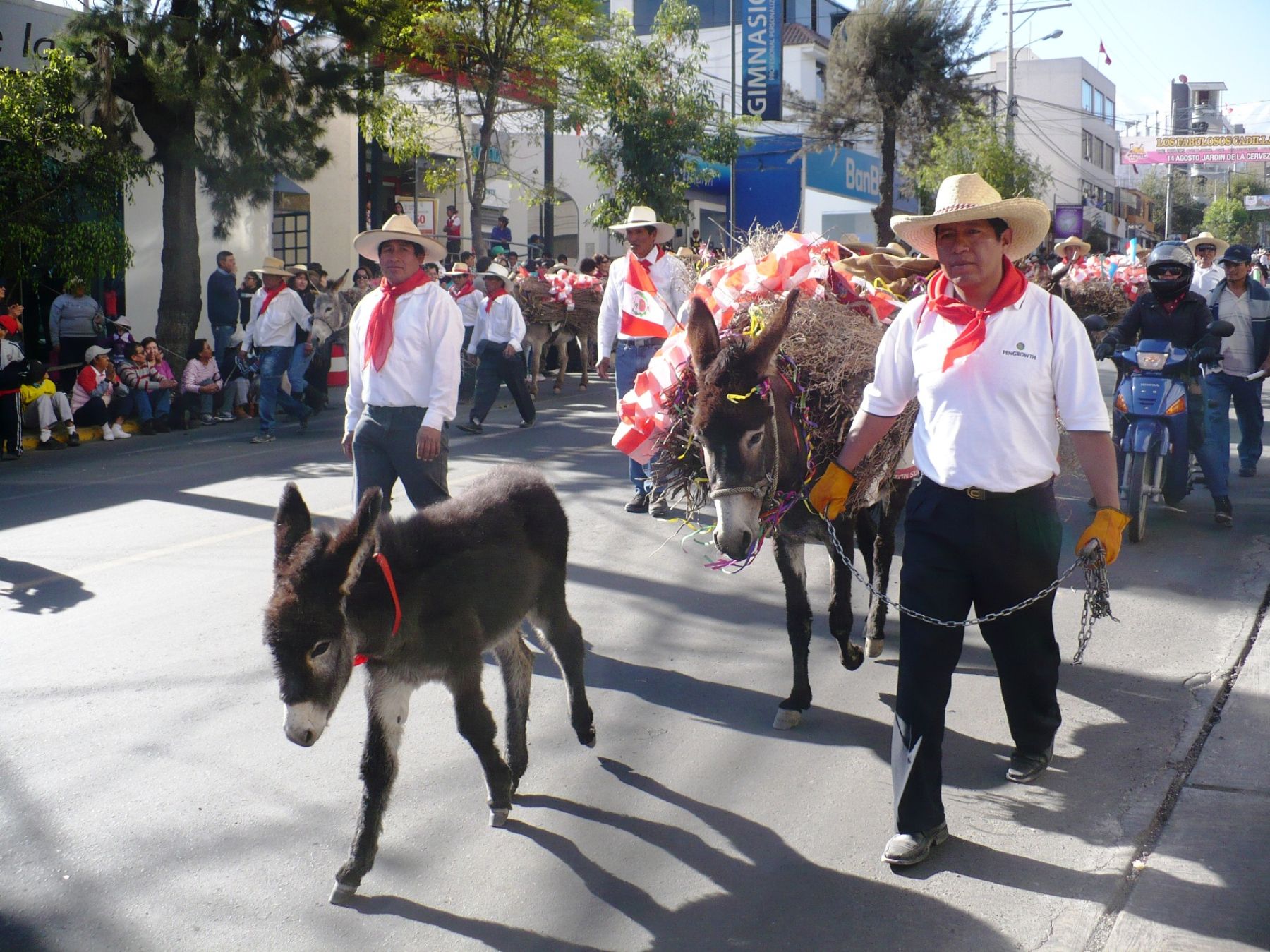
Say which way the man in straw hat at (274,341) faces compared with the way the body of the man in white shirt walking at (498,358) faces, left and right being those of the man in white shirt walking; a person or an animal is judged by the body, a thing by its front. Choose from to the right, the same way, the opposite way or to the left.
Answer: the same way

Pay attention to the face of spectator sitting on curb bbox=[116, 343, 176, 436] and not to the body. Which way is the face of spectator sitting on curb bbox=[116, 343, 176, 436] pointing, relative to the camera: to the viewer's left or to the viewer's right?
to the viewer's right

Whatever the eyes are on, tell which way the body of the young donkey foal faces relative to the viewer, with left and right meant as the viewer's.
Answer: facing the viewer and to the left of the viewer

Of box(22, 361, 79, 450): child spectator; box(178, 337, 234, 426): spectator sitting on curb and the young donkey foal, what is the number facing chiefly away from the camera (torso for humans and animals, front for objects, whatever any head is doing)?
0

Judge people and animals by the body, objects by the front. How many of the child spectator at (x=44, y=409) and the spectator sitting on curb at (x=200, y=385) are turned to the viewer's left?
0

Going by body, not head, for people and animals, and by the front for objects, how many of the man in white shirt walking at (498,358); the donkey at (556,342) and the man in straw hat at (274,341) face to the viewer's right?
0

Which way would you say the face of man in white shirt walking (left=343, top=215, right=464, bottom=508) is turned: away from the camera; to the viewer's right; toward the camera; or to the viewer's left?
toward the camera

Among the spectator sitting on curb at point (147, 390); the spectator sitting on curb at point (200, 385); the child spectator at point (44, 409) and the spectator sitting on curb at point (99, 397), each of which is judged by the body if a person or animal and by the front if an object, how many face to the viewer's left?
0

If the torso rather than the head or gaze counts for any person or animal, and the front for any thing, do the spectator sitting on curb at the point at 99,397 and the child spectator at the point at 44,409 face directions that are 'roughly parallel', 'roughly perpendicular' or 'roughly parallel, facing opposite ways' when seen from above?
roughly parallel

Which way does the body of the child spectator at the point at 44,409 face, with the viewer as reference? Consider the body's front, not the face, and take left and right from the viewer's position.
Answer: facing the viewer and to the right of the viewer

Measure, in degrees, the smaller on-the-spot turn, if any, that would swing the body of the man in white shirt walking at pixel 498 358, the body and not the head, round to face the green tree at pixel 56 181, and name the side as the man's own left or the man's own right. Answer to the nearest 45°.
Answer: approximately 45° to the man's own right

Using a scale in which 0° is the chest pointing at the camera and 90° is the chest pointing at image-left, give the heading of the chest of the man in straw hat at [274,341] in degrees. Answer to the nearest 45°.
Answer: approximately 45°

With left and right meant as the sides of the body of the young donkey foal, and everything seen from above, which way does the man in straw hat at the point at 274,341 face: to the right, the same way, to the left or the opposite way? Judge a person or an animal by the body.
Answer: the same way
